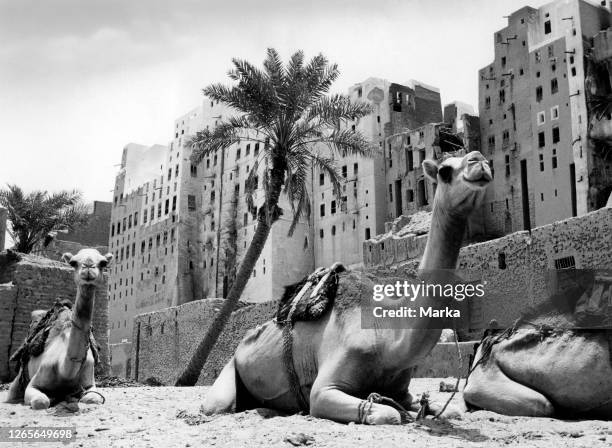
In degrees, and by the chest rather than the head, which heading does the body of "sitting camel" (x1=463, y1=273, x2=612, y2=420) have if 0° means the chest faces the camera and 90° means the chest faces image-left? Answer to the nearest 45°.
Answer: approximately 270°

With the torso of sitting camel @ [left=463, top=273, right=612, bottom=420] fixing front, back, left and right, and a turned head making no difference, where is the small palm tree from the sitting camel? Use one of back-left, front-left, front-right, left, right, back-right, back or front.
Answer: back-left

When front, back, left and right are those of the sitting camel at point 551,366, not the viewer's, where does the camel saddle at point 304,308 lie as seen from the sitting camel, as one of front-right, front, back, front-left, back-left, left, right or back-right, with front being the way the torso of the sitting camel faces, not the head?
back

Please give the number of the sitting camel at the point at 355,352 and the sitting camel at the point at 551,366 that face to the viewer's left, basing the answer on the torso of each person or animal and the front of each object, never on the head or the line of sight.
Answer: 0

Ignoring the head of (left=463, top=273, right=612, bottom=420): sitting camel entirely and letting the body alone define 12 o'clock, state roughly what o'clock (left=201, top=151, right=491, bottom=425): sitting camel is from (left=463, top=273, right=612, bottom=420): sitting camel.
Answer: (left=201, top=151, right=491, bottom=425): sitting camel is roughly at 5 o'clock from (left=463, top=273, right=612, bottom=420): sitting camel.

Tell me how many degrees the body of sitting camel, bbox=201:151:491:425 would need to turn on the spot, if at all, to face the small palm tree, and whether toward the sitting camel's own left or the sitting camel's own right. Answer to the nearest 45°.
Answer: approximately 180°

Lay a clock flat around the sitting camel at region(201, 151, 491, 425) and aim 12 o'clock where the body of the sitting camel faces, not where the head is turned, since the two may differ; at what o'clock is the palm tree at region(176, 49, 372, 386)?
The palm tree is roughly at 7 o'clock from the sitting camel.

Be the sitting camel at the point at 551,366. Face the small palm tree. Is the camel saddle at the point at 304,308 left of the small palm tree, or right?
left

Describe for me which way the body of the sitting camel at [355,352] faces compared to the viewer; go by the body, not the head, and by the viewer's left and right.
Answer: facing the viewer and to the right of the viewer

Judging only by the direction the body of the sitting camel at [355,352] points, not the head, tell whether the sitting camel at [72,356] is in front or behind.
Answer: behind
